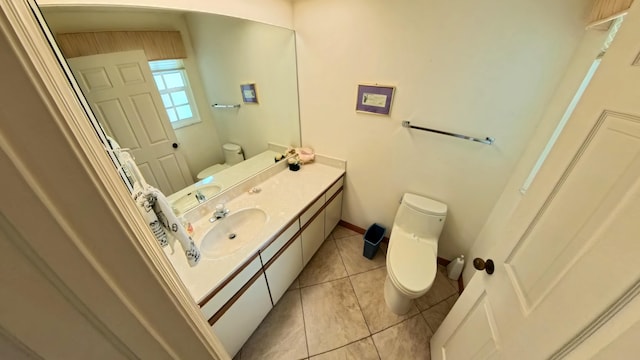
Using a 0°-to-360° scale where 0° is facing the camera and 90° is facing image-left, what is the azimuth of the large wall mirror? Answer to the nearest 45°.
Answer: approximately 315°

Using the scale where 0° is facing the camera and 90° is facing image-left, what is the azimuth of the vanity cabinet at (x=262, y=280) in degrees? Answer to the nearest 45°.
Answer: approximately 315°
